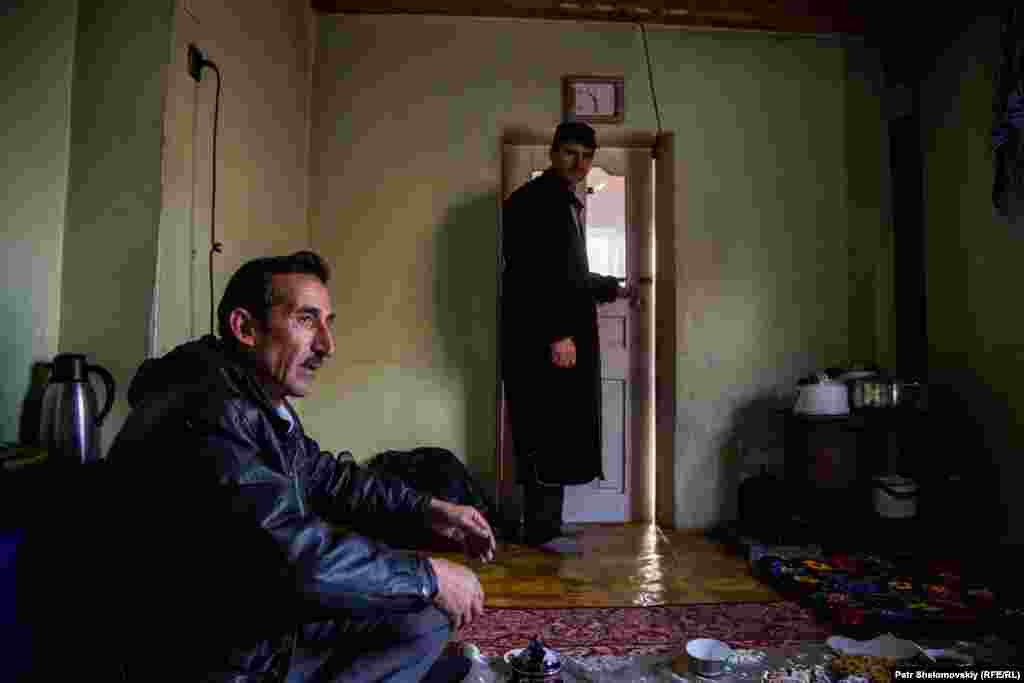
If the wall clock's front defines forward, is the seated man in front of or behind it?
in front

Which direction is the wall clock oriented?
toward the camera

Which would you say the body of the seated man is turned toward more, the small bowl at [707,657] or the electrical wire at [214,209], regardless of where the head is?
the small bowl

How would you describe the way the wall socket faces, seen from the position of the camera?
facing the viewer and to the right of the viewer

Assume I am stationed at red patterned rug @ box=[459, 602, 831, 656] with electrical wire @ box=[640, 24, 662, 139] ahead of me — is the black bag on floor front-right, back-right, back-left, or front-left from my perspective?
front-left

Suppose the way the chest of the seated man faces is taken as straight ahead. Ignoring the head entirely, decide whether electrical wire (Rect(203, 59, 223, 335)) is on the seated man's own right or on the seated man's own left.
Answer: on the seated man's own left

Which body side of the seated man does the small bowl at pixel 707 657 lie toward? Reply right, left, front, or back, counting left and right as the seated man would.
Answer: front

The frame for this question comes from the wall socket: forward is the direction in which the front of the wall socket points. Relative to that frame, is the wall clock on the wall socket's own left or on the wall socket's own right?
on the wall socket's own left
